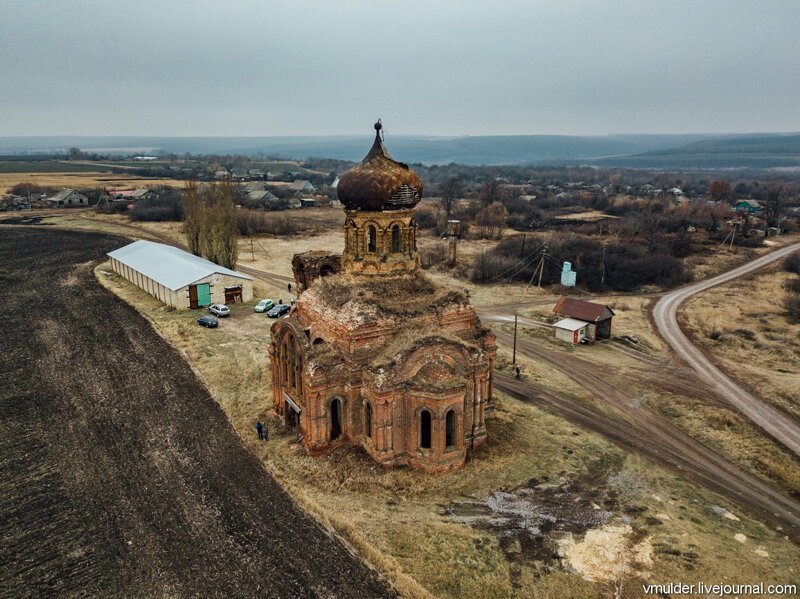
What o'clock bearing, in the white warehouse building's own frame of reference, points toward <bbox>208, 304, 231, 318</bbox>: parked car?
The parked car is roughly at 1 o'clock from the white warehouse building.

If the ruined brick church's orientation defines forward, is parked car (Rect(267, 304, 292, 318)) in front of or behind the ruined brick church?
in front

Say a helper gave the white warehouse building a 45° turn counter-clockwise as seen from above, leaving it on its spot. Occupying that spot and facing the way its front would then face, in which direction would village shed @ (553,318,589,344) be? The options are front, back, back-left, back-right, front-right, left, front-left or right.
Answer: front-right

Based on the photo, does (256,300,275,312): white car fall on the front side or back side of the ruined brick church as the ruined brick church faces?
on the front side

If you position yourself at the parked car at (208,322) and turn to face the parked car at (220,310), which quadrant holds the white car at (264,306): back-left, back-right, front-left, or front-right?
front-right

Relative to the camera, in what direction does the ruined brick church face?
facing away from the viewer and to the left of the viewer

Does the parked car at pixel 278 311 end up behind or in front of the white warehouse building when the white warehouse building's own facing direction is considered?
in front

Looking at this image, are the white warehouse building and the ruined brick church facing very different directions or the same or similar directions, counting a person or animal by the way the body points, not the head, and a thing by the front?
very different directions

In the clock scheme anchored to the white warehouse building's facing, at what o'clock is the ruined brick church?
The ruined brick church is roughly at 1 o'clock from the white warehouse building.

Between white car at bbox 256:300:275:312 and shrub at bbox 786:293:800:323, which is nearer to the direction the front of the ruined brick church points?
the white car
